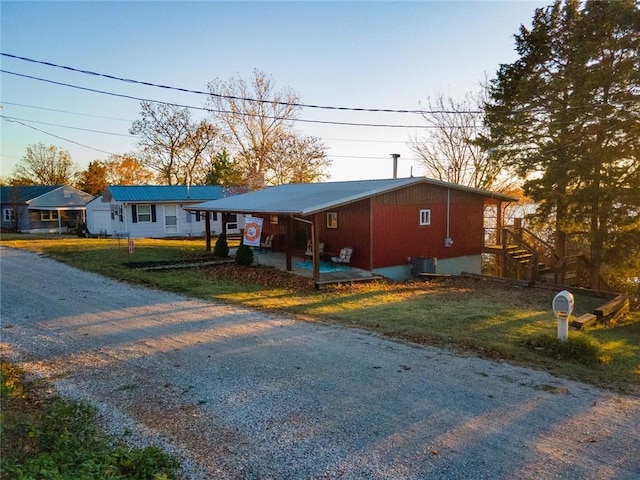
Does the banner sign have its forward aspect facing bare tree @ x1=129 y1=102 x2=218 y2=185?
no

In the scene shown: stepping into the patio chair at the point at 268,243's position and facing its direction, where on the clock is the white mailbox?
The white mailbox is roughly at 10 o'clock from the patio chair.

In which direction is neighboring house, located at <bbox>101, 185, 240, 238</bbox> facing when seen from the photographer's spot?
facing the viewer

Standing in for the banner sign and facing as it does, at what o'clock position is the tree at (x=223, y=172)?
The tree is roughly at 6 o'clock from the banner sign.

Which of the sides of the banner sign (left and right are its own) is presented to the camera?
front

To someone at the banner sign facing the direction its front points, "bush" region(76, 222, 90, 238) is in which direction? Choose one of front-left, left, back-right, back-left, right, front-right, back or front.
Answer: back-right

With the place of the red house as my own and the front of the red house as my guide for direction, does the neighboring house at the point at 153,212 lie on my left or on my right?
on my right

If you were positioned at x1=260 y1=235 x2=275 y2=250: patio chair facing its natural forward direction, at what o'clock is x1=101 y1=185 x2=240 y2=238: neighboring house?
The neighboring house is roughly at 3 o'clock from the patio chair.

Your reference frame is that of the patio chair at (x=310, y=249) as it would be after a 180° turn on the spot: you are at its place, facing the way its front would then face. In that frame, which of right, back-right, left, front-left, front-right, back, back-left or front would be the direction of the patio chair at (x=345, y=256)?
right

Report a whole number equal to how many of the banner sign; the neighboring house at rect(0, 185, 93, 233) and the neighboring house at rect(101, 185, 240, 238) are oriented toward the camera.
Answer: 3

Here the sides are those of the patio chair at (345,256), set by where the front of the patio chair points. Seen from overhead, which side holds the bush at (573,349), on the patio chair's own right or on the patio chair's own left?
on the patio chair's own left

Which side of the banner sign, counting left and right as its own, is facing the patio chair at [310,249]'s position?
left

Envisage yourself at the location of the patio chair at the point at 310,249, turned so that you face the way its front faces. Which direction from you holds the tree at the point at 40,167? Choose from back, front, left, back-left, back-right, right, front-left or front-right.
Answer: right

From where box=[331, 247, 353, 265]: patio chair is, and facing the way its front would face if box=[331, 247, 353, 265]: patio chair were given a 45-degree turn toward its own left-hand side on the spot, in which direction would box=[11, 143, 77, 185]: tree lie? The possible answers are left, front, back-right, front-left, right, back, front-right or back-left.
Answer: back-right

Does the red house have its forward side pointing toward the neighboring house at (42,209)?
no

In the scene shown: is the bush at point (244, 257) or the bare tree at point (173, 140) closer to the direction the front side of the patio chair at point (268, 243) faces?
the bush

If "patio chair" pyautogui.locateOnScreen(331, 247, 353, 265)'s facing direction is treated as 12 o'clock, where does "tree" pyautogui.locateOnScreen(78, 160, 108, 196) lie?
The tree is roughly at 3 o'clock from the patio chair.

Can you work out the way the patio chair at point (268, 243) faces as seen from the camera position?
facing the viewer and to the left of the viewer

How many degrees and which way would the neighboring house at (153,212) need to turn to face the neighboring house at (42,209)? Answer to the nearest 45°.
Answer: approximately 135° to its right
